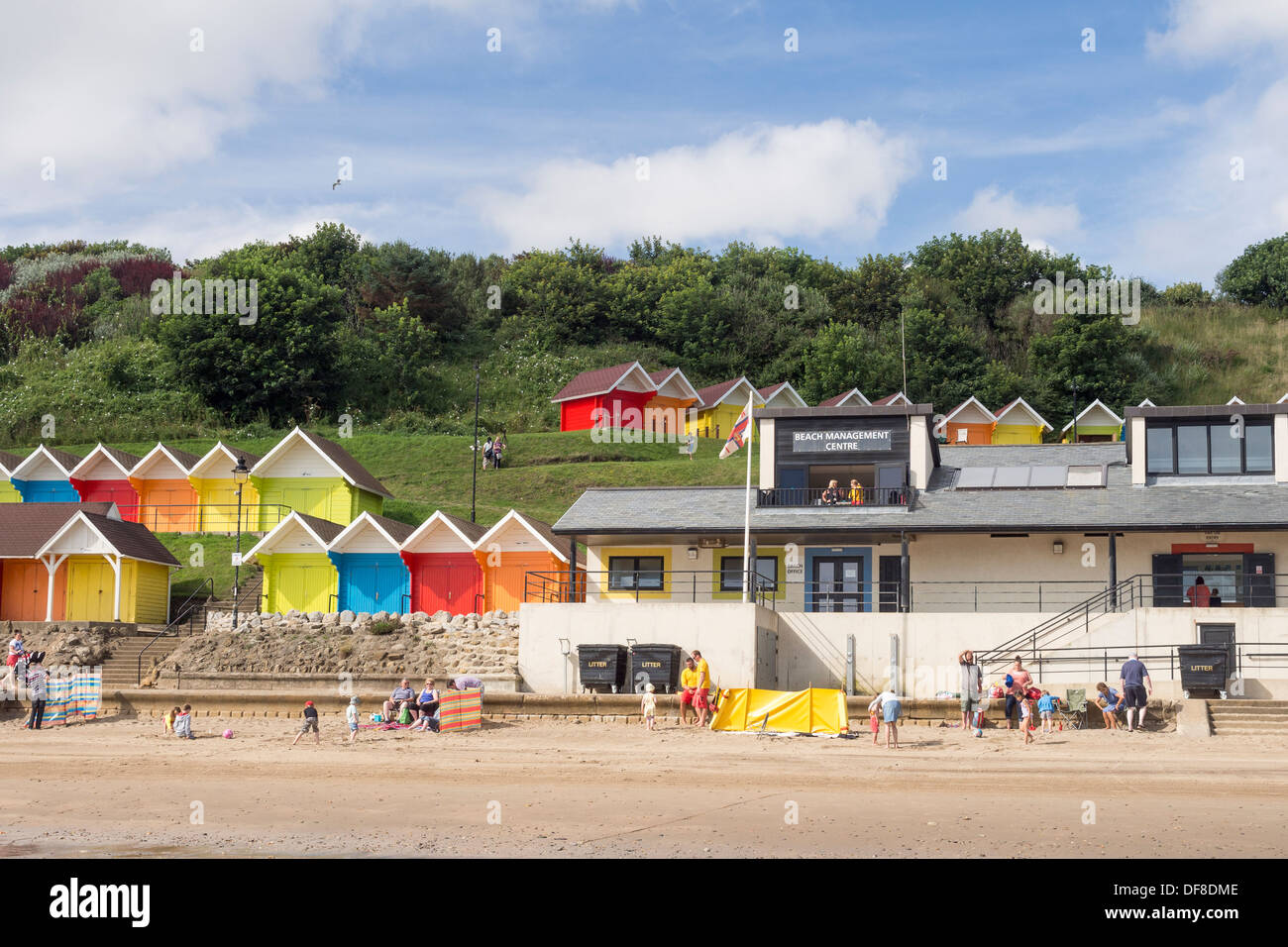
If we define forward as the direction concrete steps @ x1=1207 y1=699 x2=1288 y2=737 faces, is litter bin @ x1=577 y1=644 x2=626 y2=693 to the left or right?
on its right

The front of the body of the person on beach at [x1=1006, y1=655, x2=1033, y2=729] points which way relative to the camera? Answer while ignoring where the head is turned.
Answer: toward the camera

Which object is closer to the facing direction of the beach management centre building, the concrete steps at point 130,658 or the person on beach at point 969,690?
the person on beach

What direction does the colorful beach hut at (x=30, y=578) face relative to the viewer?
toward the camera

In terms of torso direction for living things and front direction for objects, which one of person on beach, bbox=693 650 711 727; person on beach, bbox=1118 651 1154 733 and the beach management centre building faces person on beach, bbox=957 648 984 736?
the beach management centre building

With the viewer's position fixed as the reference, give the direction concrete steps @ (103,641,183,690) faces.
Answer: facing the viewer

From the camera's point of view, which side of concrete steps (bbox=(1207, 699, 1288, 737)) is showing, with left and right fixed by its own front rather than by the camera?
front

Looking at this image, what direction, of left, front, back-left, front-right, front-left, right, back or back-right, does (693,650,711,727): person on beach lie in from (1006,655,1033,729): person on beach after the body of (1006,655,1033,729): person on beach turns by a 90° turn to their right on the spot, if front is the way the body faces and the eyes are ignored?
front

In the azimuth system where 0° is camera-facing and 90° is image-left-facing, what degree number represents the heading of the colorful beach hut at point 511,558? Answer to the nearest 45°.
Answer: approximately 45°
